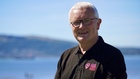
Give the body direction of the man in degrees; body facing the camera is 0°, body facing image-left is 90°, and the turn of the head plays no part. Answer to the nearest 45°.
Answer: approximately 45°
